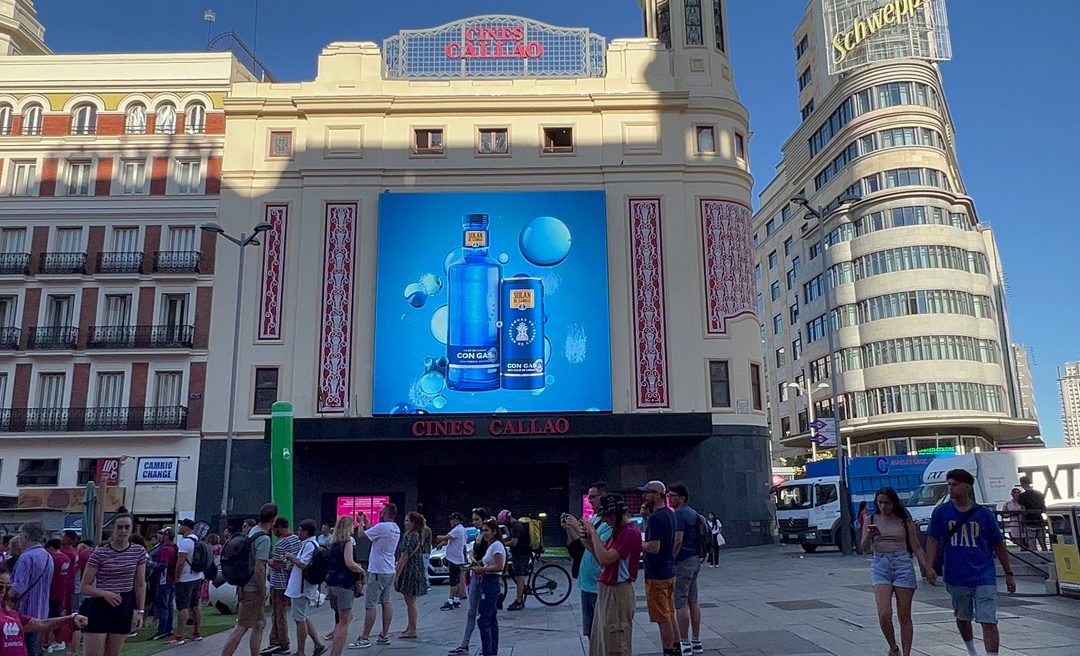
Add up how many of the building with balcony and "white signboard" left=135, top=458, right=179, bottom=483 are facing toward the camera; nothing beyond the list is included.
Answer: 2

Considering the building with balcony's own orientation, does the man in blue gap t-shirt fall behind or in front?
in front

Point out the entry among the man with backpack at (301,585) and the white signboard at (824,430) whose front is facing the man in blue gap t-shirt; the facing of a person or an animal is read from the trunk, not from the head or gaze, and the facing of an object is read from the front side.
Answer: the white signboard

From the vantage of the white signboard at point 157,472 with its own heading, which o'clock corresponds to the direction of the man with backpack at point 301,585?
The man with backpack is roughly at 12 o'clock from the white signboard.

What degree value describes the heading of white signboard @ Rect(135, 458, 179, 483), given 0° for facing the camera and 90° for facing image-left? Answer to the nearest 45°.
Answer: approximately 0°

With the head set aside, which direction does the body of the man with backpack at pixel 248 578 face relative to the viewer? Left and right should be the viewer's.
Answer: facing away from the viewer and to the right of the viewer

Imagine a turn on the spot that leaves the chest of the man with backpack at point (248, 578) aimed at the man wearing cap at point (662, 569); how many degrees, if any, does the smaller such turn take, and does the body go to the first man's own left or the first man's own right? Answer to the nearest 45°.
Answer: approximately 90° to the first man's own right

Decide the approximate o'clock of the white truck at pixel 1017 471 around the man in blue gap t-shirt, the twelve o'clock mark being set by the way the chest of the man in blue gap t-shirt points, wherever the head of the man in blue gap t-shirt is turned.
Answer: The white truck is roughly at 6 o'clock from the man in blue gap t-shirt.

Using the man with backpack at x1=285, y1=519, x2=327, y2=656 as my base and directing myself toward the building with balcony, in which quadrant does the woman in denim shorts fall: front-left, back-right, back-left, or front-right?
back-right
